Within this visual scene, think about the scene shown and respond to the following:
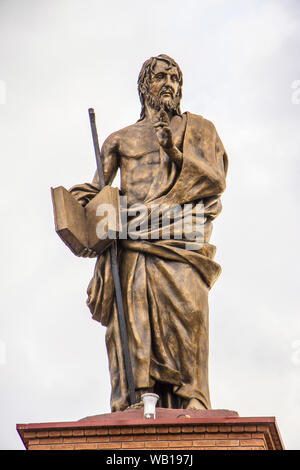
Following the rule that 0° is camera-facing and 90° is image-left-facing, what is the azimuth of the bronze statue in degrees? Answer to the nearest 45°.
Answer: approximately 0°
